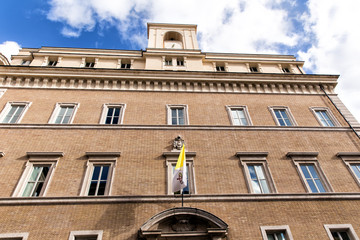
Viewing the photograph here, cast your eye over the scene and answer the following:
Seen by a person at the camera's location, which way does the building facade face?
facing the viewer
